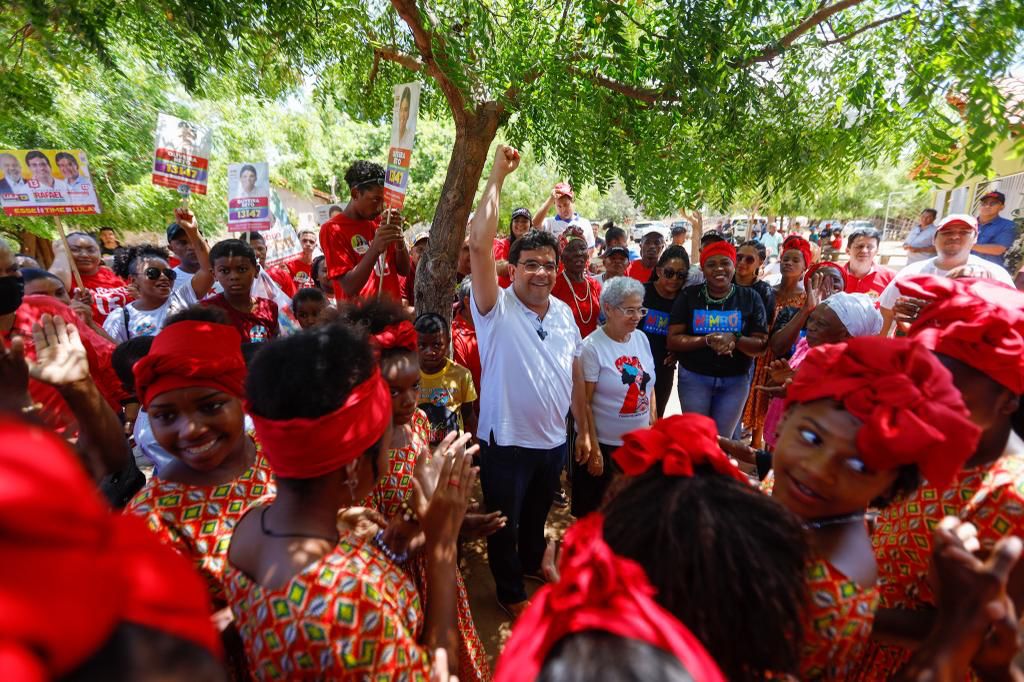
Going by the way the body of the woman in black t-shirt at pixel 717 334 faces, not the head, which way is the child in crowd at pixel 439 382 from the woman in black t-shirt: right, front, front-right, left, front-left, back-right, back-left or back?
front-right

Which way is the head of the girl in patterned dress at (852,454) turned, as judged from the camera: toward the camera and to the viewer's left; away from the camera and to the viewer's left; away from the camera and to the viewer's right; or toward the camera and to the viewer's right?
toward the camera and to the viewer's left

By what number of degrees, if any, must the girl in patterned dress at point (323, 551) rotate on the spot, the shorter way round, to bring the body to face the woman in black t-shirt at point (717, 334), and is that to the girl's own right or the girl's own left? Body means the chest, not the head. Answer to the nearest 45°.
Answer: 0° — they already face them

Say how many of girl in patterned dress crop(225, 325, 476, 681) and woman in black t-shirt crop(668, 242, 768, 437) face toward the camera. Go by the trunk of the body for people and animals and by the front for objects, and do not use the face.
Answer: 1

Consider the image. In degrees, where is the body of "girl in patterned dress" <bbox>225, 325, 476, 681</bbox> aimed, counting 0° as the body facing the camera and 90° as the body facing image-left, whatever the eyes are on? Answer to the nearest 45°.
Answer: approximately 225°

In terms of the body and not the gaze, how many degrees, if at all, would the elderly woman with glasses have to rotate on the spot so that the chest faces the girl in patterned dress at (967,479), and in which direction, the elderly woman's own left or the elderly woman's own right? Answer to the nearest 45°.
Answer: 0° — they already face them

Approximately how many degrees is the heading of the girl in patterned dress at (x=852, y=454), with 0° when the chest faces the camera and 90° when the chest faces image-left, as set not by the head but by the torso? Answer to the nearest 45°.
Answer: approximately 45°

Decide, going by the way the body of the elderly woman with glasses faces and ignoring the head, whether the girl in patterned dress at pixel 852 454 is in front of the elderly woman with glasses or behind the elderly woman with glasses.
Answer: in front

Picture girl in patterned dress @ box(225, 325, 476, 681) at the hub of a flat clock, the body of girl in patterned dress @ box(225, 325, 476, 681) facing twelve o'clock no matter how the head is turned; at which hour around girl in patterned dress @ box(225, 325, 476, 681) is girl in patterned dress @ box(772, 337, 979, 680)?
girl in patterned dress @ box(772, 337, 979, 680) is roughly at 2 o'clock from girl in patterned dress @ box(225, 325, 476, 681).

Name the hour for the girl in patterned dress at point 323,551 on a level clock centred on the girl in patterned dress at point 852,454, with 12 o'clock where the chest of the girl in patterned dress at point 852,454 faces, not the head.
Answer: the girl in patterned dress at point 323,551 is roughly at 12 o'clock from the girl in patterned dress at point 852,454.

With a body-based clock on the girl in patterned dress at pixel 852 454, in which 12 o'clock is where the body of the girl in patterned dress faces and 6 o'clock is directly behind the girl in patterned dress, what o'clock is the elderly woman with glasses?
The elderly woman with glasses is roughly at 3 o'clock from the girl in patterned dress.

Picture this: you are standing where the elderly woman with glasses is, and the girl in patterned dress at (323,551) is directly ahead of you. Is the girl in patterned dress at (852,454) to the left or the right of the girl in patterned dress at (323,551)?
left

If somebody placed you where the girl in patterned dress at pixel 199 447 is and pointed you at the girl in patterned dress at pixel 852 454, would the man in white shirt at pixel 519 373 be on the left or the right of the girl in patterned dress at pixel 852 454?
left

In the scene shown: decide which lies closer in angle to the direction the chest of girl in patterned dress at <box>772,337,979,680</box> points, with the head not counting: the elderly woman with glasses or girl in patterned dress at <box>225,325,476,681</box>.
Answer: the girl in patterned dress
